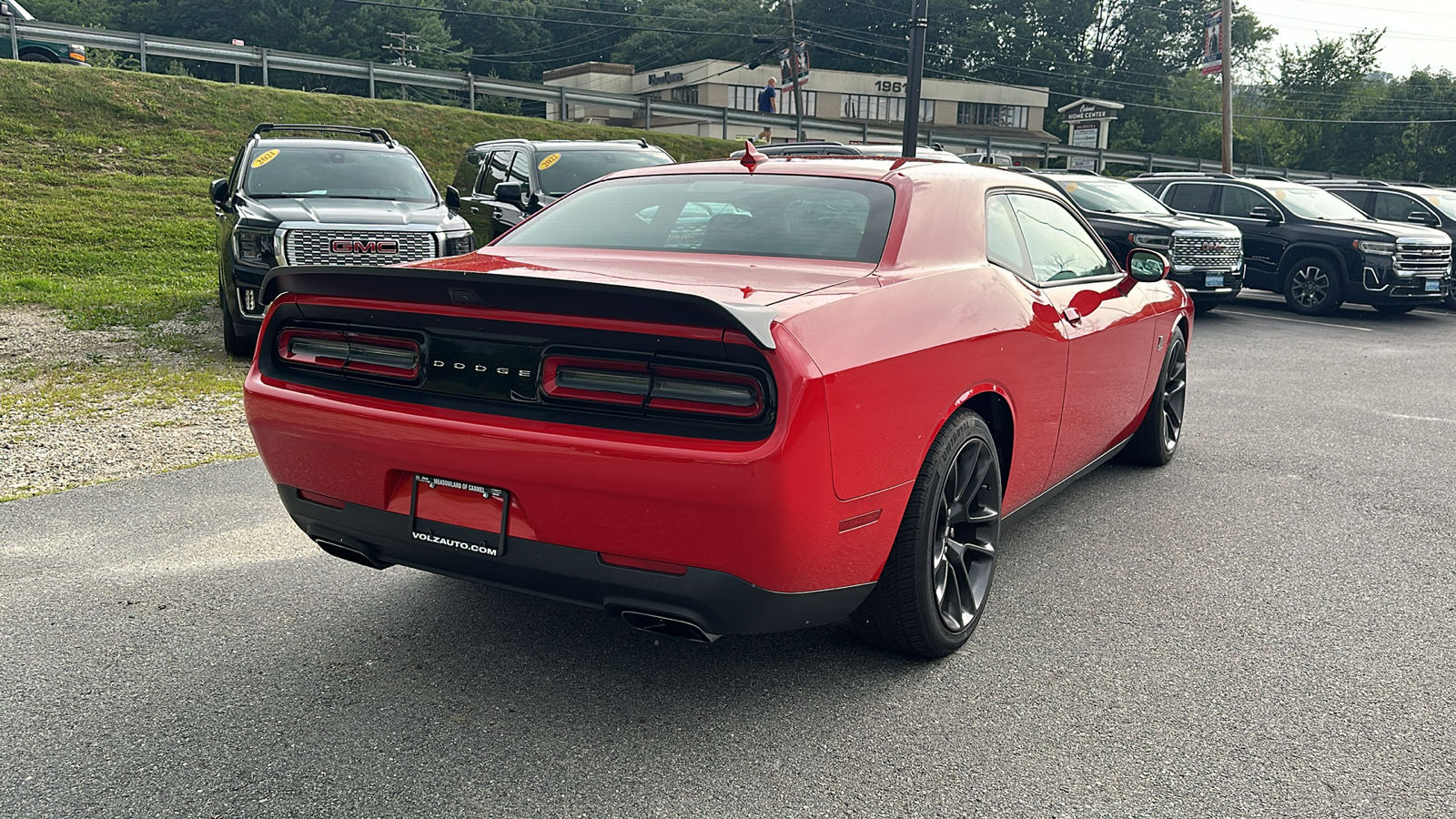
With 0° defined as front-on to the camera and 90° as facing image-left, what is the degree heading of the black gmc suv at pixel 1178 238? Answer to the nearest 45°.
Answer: approximately 315°

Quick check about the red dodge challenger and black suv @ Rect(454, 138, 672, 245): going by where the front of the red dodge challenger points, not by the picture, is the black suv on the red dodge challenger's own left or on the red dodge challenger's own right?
on the red dodge challenger's own left

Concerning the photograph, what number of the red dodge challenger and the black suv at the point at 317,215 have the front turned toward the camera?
1

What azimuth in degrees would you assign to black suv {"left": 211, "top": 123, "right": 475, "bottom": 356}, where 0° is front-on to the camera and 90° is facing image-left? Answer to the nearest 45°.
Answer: approximately 0°

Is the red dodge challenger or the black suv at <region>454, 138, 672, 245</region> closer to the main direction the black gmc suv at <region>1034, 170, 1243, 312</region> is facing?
the red dodge challenger

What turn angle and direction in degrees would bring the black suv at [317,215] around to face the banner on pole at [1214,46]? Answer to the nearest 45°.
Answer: approximately 135° to its left

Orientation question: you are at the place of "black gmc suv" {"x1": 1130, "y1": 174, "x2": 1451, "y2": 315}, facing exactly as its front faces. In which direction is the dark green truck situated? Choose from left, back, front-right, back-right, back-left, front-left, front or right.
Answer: back-right

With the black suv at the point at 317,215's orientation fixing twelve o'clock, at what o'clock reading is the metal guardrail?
The metal guardrail is roughly at 6 o'clock from the black suv.

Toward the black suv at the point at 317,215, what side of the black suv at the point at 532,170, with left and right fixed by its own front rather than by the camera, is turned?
right
